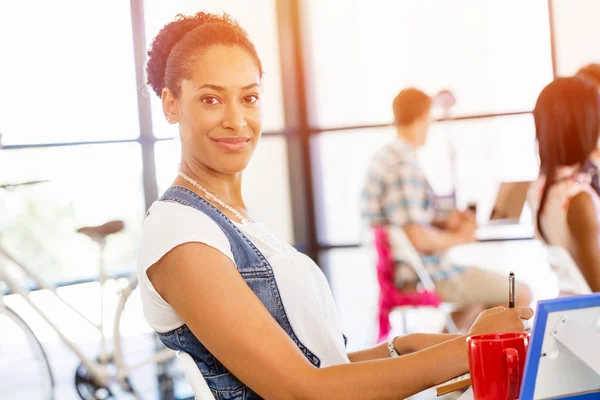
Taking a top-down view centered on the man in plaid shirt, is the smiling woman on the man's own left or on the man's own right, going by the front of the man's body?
on the man's own right

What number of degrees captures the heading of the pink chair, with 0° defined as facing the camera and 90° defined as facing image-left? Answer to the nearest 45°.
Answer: approximately 270°

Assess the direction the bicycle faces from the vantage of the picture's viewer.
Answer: facing to the left of the viewer

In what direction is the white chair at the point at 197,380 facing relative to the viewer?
to the viewer's right

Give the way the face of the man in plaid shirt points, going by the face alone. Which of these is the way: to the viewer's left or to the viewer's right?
to the viewer's right

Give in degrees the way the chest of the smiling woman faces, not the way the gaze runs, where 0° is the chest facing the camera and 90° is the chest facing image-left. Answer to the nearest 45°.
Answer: approximately 270°

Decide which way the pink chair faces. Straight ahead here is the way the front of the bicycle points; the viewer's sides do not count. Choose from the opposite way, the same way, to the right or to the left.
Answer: the opposite way

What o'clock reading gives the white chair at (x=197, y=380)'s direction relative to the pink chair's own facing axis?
The white chair is roughly at 3 o'clock from the pink chair.

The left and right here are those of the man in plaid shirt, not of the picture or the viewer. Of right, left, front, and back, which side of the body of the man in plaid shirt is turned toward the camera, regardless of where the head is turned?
right
